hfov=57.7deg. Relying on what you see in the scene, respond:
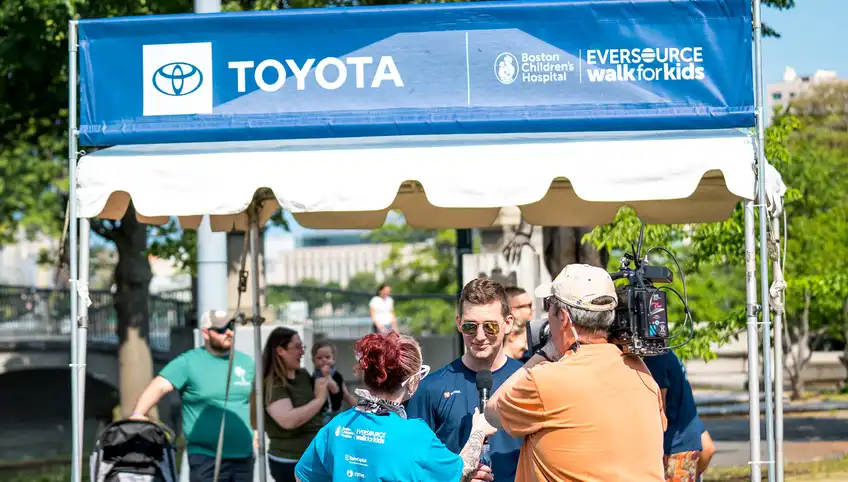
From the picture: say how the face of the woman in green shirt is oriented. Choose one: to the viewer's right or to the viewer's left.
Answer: to the viewer's right

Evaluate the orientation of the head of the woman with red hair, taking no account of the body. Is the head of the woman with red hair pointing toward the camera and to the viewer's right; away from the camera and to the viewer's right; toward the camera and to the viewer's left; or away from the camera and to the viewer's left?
away from the camera and to the viewer's right

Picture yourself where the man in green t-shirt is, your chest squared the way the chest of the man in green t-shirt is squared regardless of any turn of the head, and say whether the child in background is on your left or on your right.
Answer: on your left

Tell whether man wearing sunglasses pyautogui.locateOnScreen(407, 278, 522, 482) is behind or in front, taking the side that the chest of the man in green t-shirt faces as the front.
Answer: in front

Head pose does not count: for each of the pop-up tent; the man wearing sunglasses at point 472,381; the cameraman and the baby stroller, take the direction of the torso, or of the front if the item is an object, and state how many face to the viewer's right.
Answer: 0

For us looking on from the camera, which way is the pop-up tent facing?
facing the viewer

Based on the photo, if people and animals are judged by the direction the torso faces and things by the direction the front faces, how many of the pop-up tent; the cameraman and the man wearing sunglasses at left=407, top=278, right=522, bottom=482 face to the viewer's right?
0

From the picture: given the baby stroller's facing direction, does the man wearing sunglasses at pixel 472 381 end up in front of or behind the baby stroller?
in front

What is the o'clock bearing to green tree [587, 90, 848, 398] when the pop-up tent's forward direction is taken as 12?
The green tree is roughly at 7 o'clock from the pop-up tent.
